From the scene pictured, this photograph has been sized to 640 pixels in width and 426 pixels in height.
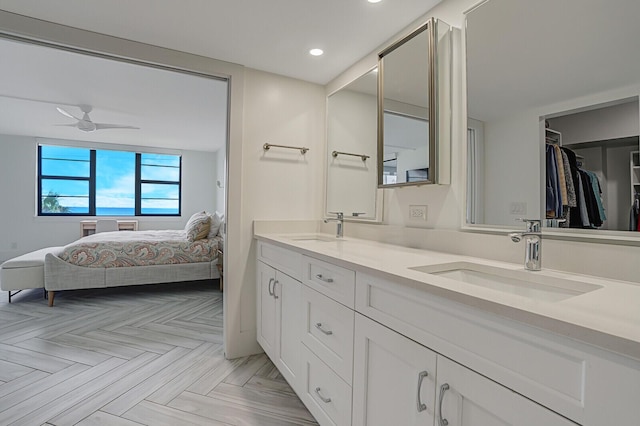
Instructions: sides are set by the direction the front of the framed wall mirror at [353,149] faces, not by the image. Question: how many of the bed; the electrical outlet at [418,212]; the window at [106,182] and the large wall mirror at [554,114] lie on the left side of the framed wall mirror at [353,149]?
2

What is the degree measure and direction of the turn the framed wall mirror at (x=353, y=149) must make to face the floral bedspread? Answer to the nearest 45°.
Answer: approximately 90° to its right

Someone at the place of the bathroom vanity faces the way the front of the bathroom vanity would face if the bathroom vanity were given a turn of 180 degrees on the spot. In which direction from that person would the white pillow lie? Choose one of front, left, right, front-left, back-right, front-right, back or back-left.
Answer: left

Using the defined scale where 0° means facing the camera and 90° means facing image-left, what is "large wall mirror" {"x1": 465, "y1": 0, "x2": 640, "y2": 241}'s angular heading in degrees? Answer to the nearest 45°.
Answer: approximately 45°

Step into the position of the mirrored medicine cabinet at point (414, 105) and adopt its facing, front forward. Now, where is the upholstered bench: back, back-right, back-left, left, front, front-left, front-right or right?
front-right

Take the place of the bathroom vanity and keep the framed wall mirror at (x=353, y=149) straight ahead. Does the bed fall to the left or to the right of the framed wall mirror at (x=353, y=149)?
left

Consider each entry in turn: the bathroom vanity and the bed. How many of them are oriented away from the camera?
0

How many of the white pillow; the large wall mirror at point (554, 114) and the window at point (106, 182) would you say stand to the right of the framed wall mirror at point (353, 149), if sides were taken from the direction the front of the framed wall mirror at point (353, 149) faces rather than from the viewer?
2

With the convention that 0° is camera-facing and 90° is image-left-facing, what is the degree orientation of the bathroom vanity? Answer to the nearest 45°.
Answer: approximately 45°
